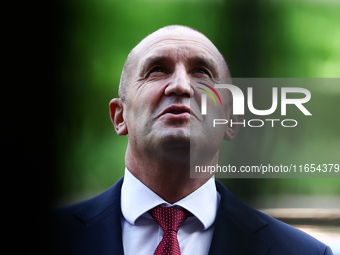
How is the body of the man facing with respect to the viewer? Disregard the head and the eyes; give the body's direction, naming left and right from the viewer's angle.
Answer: facing the viewer
